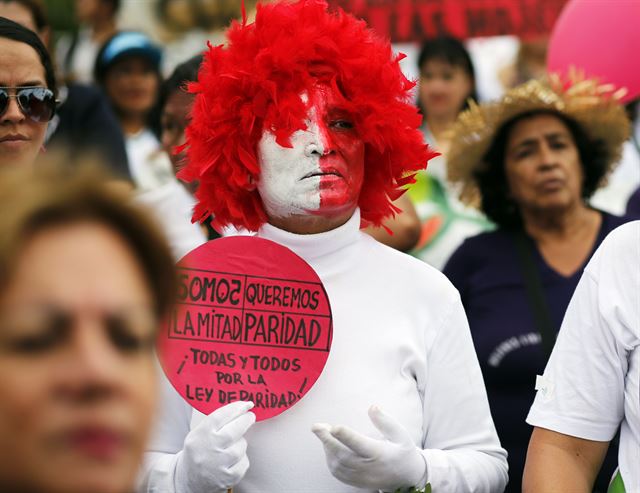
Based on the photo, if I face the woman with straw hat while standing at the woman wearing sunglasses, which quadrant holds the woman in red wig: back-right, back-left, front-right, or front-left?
front-right

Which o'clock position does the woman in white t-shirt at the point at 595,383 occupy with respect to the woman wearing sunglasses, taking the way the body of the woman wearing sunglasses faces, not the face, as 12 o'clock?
The woman in white t-shirt is roughly at 10 o'clock from the woman wearing sunglasses.

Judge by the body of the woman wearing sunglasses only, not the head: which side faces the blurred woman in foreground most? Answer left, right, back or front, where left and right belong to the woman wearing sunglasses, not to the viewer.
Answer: front

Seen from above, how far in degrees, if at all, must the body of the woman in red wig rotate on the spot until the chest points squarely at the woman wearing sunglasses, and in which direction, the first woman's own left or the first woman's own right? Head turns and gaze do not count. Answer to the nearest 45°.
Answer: approximately 90° to the first woman's own right

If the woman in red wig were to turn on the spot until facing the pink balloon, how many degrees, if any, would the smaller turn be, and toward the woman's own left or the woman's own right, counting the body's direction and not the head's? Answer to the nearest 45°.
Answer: approximately 135° to the woman's own left

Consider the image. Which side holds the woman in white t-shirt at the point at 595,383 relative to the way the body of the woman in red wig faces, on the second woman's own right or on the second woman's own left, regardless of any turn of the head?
on the second woman's own left

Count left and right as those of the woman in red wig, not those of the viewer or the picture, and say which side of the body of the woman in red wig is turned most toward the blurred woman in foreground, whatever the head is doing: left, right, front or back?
front

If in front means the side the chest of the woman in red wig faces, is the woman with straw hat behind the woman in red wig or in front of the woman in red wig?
behind

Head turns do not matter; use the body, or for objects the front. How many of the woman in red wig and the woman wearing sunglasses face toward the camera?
2

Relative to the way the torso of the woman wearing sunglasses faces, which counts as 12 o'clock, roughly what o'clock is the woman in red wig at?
The woman in red wig is roughly at 10 o'clock from the woman wearing sunglasses.

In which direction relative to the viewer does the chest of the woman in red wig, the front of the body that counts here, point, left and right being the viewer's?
facing the viewer

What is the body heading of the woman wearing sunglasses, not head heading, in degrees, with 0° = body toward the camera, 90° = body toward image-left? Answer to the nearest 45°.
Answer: approximately 0°
